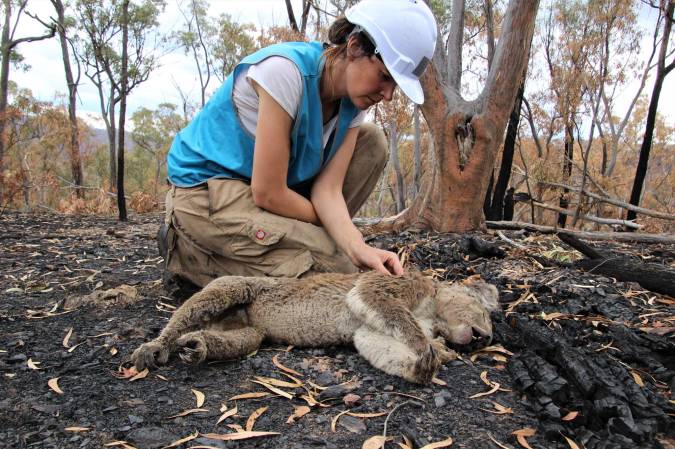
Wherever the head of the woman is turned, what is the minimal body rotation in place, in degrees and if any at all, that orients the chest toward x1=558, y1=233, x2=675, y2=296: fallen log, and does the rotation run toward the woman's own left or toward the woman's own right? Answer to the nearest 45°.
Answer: approximately 45° to the woman's own left

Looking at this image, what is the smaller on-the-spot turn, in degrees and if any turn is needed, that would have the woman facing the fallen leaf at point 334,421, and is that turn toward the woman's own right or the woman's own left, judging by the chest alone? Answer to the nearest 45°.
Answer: approximately 45° to the woman's own right

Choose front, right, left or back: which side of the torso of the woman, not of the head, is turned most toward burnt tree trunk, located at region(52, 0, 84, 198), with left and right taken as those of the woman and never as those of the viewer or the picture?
back

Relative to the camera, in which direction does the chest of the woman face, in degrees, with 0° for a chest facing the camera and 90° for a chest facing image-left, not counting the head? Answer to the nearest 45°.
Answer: approximately 315°

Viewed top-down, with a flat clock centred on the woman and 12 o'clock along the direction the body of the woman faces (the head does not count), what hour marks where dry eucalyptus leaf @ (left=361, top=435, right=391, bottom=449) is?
The dry eucalyptus leaf is roughly at 1 o'clock from the woman.

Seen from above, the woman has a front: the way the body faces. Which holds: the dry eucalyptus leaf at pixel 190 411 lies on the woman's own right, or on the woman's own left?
on the woman's own right

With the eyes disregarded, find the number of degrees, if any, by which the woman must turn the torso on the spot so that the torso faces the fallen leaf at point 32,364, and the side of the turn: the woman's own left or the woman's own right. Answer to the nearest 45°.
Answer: approximately 90° to the woman's own right

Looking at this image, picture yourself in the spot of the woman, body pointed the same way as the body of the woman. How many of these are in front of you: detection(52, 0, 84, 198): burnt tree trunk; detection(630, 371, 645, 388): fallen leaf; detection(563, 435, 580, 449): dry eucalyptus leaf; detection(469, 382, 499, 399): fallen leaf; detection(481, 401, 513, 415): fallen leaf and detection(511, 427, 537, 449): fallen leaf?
5
